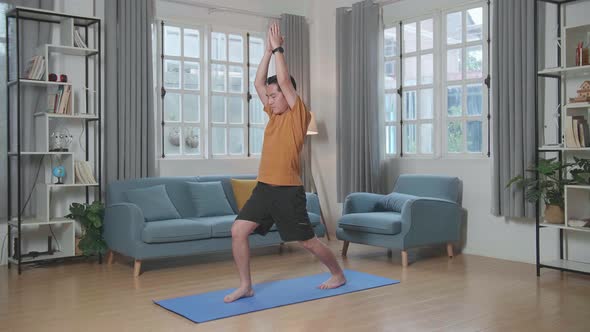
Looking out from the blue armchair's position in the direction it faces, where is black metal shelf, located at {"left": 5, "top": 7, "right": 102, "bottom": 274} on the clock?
The black metal shelf is roughly at 1 o'clock from the blue armchair.

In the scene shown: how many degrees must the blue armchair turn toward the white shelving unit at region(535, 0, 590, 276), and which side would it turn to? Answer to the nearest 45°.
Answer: approximately 90° to its left

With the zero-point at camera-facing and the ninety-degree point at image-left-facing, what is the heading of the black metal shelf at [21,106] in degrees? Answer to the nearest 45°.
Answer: approximately 315°

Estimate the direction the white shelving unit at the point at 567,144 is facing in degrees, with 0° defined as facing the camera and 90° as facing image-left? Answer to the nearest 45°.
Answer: approximately 45°
